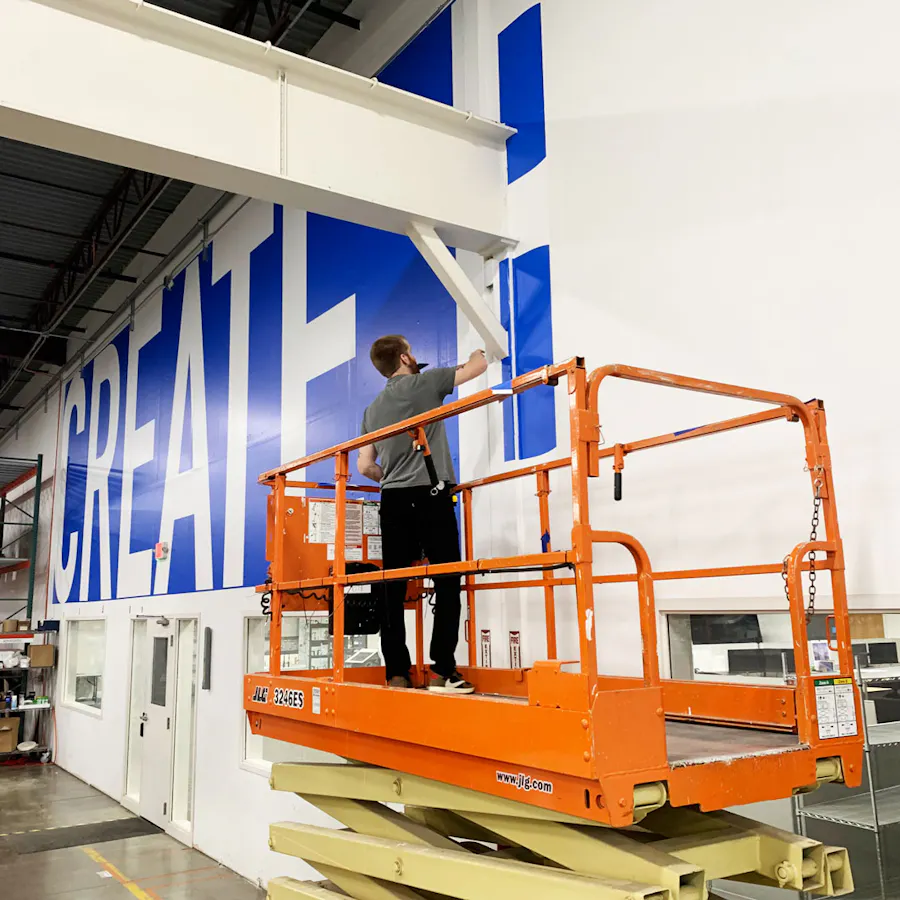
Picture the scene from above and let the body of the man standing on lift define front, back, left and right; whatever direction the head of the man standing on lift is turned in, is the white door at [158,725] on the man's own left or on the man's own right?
on the man's own left

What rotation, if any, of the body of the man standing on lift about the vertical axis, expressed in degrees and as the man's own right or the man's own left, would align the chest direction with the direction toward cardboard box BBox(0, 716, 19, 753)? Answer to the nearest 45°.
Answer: approximately 90° to the man's own left

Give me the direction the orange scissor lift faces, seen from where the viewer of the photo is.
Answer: facing away from the viewer and to the left of the viewer

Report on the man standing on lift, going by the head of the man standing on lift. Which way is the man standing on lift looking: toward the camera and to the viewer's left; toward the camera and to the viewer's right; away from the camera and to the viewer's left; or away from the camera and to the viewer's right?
away from the camera and to the viewer's right

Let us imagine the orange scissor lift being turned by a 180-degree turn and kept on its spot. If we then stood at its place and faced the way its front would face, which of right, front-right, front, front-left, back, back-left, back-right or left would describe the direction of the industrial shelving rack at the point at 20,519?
back

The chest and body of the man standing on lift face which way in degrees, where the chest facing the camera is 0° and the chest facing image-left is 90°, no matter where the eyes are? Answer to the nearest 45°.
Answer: approximately 225°

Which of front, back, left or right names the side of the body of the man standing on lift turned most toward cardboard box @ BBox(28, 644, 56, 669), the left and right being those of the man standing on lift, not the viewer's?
left
